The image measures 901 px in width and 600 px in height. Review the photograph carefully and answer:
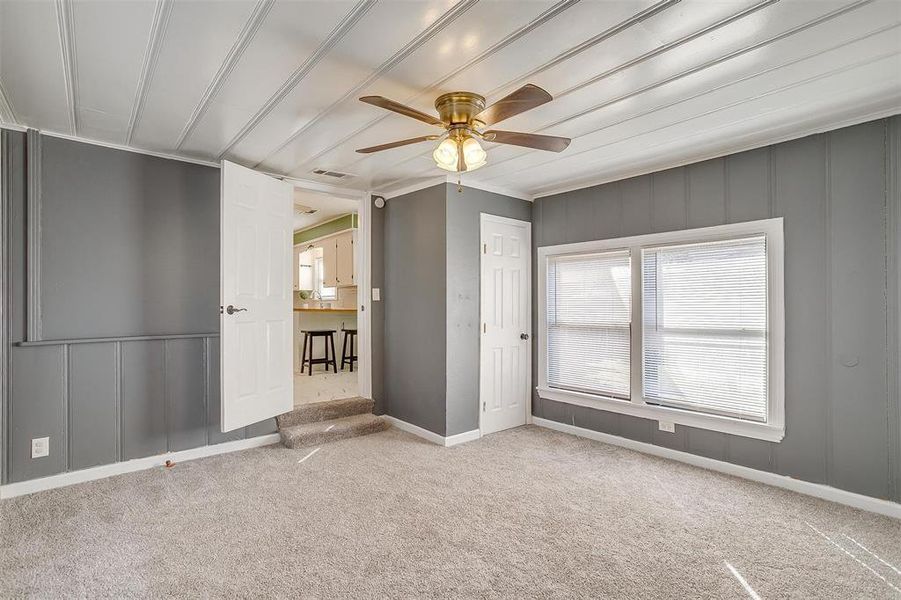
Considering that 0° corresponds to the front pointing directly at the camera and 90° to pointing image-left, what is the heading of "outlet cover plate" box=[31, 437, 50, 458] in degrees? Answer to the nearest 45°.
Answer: approximately 0°

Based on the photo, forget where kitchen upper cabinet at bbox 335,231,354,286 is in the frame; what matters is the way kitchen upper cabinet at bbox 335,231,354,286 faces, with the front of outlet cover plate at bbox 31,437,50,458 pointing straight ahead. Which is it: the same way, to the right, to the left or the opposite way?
to the right

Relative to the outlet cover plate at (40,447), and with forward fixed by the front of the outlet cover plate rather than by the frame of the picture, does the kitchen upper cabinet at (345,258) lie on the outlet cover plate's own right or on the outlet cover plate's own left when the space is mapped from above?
on the outlet cover plate's own left

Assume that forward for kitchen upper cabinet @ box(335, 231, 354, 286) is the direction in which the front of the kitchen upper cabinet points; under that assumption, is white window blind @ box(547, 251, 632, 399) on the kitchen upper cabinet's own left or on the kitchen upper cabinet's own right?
on the kitchen upper cabinet's own left

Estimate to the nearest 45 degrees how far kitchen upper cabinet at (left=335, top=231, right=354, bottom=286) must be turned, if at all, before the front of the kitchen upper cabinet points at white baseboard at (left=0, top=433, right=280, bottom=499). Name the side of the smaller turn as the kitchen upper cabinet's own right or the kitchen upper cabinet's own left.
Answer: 0° — it already faces it

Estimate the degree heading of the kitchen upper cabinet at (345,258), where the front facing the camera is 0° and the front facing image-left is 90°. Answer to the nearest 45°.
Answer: approximately 45°

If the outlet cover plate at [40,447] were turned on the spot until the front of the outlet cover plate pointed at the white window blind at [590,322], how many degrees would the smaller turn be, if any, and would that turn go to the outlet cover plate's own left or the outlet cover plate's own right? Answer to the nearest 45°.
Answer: approximately 45° to the outlet cover plate's own left

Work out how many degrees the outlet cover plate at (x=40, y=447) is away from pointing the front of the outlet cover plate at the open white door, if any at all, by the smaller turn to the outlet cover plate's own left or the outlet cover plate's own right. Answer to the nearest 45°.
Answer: approximately 90° to the outlet cover plate's own left

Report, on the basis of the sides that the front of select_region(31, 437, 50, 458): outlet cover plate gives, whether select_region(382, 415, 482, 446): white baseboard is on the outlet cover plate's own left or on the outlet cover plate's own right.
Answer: on the outlet cover plate's own left

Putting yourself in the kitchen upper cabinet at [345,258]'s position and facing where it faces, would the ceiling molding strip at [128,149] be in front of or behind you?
in front

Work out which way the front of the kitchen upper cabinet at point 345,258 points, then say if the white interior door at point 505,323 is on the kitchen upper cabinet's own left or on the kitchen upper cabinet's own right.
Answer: on the kitchen upper cabinet's own left
